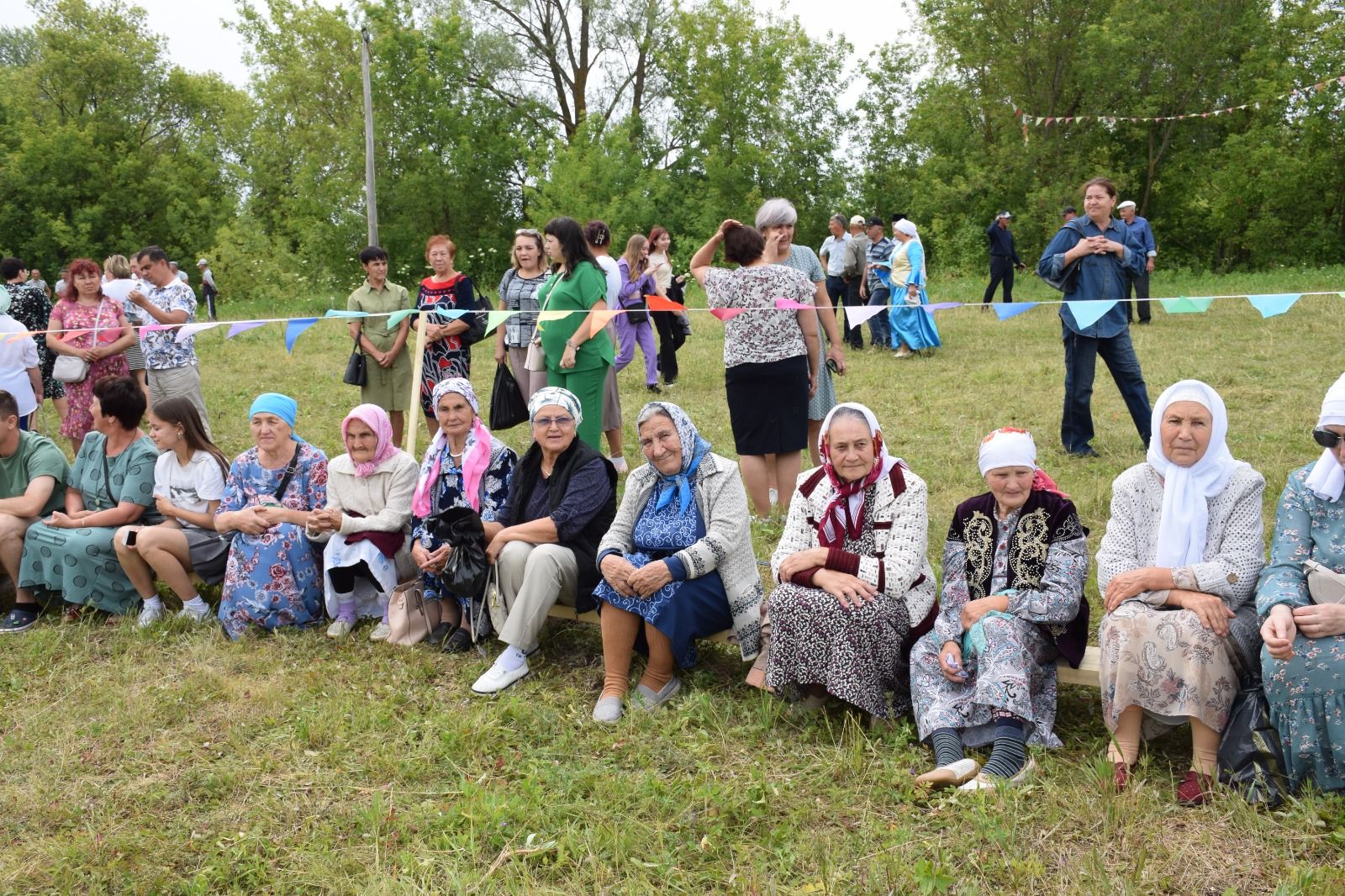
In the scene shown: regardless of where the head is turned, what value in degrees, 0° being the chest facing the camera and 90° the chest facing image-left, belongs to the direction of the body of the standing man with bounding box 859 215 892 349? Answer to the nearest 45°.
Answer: approximately 45°

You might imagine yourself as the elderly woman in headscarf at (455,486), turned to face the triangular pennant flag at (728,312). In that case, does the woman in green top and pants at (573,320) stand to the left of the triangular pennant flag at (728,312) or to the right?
left

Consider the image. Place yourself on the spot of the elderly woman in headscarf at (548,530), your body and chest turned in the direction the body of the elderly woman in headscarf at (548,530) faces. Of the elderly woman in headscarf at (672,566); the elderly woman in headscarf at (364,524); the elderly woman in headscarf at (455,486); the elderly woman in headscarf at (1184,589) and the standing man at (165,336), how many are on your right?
3

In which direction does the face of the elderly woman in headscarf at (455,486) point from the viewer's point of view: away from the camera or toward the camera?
toward the camera

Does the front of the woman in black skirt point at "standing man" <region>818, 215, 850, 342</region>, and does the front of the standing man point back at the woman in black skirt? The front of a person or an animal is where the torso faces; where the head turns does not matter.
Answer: yes

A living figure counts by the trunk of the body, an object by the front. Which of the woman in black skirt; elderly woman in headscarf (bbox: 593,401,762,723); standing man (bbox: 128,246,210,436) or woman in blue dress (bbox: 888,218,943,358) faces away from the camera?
the woman in black skirt

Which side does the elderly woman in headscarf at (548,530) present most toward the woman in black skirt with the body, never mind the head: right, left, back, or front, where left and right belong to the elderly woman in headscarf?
back

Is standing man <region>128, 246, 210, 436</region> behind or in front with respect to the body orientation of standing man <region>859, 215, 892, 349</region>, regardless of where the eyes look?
in front

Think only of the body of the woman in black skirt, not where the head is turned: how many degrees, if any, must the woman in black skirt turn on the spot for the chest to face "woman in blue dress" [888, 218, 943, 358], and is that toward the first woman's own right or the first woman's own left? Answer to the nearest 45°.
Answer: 0° — they already face them

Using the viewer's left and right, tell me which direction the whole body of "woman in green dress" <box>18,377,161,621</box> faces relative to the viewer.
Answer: facing the viewer and to the left of the viewer

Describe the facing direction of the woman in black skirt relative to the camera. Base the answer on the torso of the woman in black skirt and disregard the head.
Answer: away from the camera

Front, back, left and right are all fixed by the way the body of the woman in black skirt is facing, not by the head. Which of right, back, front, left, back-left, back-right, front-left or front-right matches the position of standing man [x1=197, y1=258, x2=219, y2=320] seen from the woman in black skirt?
front-left
